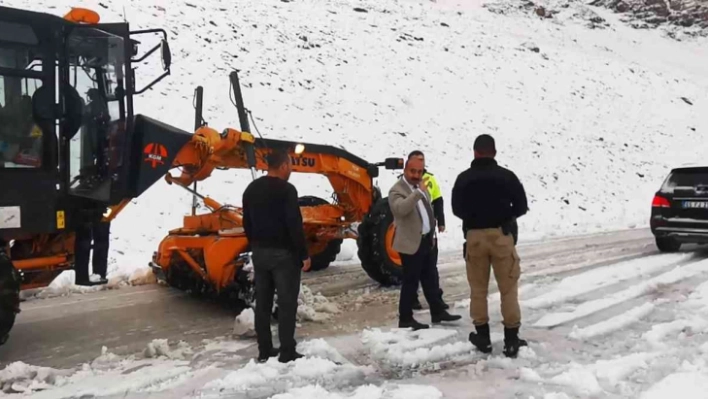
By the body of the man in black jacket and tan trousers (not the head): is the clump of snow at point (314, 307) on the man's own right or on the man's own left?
on the man's own left

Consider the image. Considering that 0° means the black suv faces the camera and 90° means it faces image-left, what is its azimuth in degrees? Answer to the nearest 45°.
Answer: approximately 180°

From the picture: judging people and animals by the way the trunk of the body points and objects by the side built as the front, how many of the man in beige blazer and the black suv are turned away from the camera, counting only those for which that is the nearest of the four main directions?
1

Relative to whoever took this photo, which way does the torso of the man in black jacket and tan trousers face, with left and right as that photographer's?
facing away from the viewer

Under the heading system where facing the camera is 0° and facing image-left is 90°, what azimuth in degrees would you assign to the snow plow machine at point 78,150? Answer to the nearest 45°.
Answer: approximately 225°

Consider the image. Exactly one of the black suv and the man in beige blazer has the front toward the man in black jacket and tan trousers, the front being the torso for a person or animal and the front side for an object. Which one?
the man in beige blazer

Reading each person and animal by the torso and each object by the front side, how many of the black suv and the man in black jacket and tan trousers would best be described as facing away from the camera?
2

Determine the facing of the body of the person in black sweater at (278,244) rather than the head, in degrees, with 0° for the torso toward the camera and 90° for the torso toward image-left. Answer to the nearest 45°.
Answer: approximately 225°

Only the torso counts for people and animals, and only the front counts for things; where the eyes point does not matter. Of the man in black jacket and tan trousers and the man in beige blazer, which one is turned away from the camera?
the man in black jacket and tan trousers

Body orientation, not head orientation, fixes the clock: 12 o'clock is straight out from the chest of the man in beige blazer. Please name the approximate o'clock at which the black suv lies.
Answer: The black suv is roughly at 9 o'clock from the man in beige blazer.

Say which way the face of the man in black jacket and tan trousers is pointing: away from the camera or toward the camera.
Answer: away from the camera

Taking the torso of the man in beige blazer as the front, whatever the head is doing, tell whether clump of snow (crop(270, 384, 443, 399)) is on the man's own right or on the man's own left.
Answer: on the man's own right

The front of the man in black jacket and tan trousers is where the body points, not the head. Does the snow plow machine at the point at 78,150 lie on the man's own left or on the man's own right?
on the man's own left

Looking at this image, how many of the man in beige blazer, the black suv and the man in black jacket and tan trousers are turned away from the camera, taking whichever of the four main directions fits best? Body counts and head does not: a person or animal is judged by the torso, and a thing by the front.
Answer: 2
